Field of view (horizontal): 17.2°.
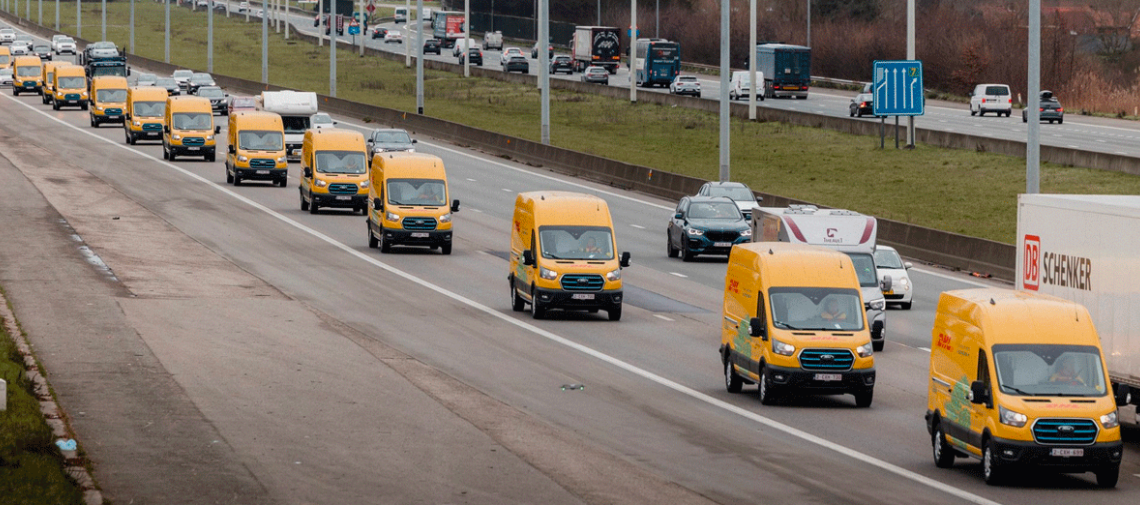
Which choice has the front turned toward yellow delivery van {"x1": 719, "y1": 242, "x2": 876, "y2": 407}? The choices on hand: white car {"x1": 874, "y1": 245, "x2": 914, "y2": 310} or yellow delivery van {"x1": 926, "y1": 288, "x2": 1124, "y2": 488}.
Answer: the white car

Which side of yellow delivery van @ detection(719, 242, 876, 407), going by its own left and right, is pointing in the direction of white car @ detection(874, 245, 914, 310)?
back

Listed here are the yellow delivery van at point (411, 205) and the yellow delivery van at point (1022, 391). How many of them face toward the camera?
2

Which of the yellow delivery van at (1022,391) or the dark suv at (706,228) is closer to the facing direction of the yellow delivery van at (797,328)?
the yellow delivery van

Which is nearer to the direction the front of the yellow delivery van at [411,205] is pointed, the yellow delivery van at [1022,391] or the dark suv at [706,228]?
the yellow delivery van

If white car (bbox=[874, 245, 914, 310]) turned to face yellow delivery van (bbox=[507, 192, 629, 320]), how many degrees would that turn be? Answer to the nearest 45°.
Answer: approximately 45° to its right

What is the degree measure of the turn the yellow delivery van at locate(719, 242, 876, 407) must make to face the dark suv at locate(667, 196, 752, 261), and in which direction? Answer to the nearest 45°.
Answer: approximately 180°
